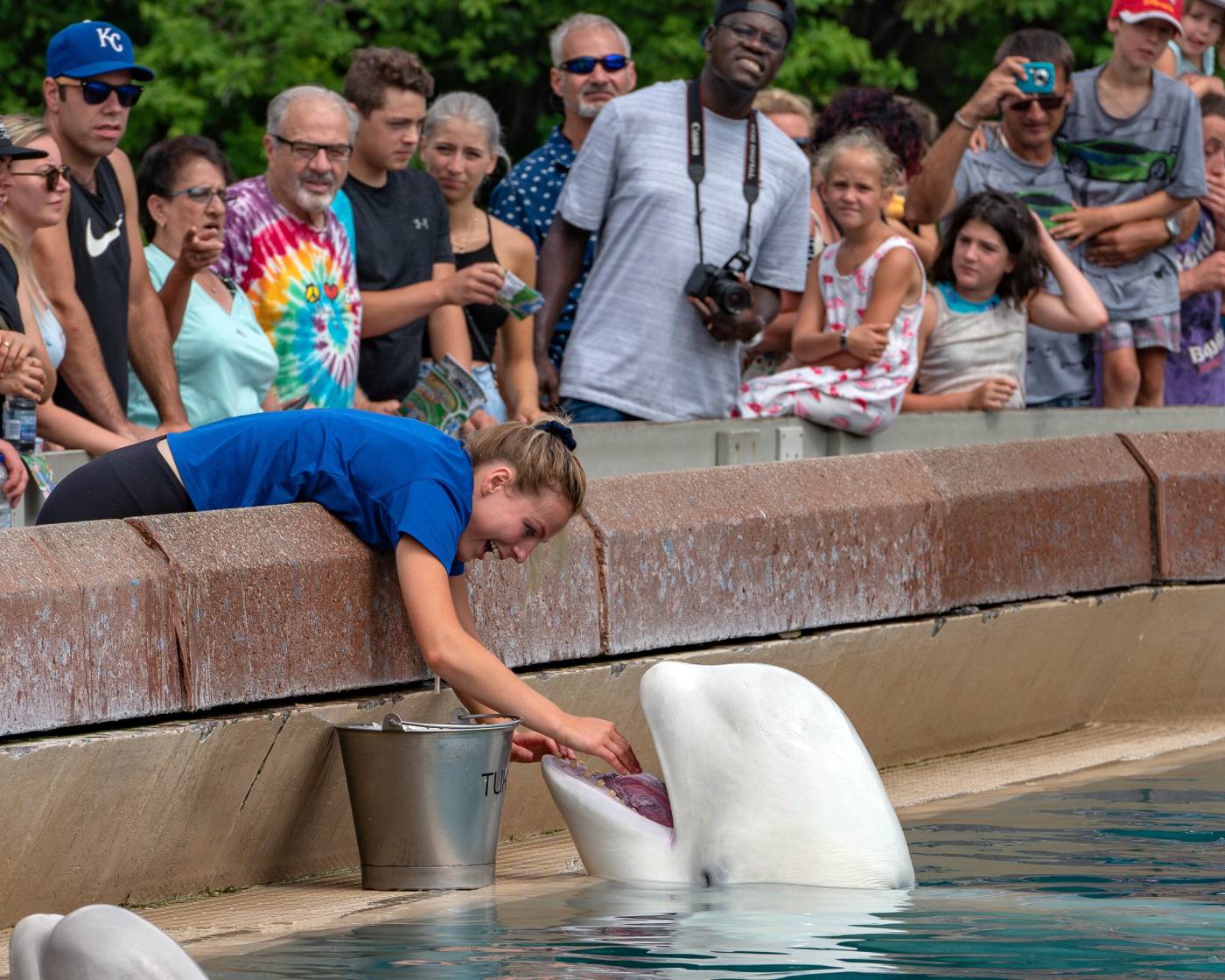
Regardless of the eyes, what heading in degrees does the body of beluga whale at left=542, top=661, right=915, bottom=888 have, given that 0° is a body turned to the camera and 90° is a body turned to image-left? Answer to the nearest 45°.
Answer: approximately 90°

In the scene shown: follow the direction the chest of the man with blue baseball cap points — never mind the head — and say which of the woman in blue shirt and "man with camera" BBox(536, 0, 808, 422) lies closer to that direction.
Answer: the woman in blue shirt

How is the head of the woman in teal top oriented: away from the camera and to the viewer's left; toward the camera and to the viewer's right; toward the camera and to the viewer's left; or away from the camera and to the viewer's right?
toward the camera and to the viewer's right

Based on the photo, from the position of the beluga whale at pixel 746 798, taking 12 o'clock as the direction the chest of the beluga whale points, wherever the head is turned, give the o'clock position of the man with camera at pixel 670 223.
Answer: The man with camera is roughly at 3 o'clock from the beluga whale.

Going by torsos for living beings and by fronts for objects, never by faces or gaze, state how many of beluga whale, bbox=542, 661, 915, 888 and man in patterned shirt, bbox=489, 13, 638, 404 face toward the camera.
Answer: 1

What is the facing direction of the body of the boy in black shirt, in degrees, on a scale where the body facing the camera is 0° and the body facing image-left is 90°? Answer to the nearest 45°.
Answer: approximately 315°

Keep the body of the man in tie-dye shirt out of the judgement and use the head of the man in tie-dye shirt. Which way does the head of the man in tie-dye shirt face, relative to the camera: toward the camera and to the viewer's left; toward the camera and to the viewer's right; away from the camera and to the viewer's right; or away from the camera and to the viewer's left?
toward the camera and to the viewer's right
